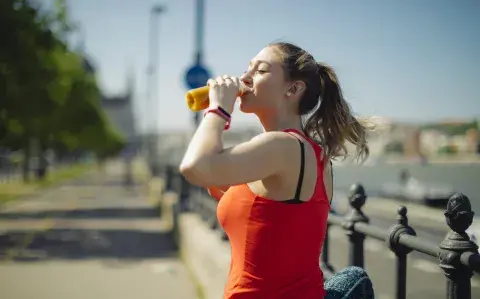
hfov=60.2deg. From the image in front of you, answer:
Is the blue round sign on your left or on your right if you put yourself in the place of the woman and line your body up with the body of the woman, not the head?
on your right

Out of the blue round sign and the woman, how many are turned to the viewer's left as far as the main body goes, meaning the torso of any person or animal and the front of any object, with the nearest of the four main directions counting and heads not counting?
1

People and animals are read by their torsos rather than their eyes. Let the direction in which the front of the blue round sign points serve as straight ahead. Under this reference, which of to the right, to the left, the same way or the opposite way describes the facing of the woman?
to the right

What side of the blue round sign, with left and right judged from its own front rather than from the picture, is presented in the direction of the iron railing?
front

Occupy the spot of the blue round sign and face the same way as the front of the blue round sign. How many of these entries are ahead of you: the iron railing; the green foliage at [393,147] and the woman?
2

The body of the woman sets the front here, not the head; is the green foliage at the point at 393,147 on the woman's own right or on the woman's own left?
on the woman's own right

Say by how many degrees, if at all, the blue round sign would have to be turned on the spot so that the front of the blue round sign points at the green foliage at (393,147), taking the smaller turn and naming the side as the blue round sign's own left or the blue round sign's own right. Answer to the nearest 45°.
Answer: approximately 135° to the blue round sign's own left

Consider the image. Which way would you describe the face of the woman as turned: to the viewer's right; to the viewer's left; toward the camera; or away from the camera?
to the viewer's left

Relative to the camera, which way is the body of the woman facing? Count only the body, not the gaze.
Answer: to the viewer's left

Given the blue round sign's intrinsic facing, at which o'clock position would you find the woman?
The woman is roughly at 12 o'clock from the blue round sign.

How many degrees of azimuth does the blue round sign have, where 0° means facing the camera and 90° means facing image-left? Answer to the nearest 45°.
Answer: approximately 0°
